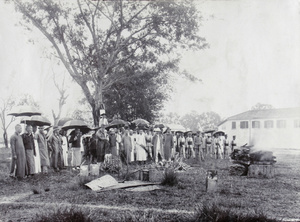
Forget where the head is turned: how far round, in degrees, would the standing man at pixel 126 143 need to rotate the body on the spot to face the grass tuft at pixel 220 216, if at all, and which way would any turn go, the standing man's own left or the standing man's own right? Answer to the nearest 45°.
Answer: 0° — they already face it

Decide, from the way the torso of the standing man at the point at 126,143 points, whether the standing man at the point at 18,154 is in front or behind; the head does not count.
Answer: in front

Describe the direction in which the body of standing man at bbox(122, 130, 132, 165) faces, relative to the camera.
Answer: toward the camera

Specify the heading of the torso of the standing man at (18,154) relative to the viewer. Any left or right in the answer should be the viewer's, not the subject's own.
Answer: facing the viewer and to the right of the viewer

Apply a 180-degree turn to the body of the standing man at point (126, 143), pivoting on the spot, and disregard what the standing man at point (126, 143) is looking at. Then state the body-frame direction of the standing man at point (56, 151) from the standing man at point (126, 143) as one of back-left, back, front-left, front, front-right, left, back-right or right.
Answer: back-left

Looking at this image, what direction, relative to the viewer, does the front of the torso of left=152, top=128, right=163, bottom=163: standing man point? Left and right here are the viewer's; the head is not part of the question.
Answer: facing the viewer

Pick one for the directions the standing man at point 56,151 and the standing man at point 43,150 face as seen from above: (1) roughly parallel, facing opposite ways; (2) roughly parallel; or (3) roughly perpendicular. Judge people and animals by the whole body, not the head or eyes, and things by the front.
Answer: roughly parallel

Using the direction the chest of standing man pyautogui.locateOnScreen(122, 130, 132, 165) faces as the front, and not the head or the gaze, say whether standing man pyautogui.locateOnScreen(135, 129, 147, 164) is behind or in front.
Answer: behind

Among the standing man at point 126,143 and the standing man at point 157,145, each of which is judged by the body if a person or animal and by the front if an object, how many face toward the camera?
2

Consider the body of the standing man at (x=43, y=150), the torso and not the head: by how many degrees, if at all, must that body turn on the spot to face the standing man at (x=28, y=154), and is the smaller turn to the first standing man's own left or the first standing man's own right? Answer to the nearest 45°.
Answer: approximately 45° to the first standing man's own right

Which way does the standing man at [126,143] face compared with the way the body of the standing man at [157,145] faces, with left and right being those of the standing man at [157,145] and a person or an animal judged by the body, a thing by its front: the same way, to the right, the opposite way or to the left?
the same way

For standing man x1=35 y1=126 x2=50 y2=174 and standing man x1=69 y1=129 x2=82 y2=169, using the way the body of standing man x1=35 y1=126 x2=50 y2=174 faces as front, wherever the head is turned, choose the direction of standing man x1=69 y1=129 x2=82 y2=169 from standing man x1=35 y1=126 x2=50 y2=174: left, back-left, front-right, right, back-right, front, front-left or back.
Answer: left
